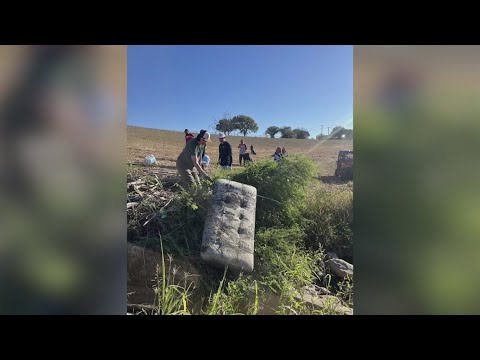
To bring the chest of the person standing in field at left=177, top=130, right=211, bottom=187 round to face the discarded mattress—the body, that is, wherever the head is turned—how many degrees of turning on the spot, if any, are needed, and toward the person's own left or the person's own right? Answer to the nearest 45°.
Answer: approximately 90° to the person's own right

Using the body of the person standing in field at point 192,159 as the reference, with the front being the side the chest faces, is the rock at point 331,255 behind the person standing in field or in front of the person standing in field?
in front

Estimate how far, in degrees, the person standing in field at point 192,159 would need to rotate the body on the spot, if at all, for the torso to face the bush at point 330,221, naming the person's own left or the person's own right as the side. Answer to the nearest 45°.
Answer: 0° — they already face it

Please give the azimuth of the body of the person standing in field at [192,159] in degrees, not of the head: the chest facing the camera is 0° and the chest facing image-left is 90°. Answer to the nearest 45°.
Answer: approximately 270°

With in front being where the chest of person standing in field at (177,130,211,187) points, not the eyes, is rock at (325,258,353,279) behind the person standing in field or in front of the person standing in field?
in front

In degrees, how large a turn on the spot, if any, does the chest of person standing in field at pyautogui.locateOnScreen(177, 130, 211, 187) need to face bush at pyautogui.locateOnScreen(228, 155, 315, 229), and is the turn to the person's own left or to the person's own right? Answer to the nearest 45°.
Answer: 0° — they already face it
